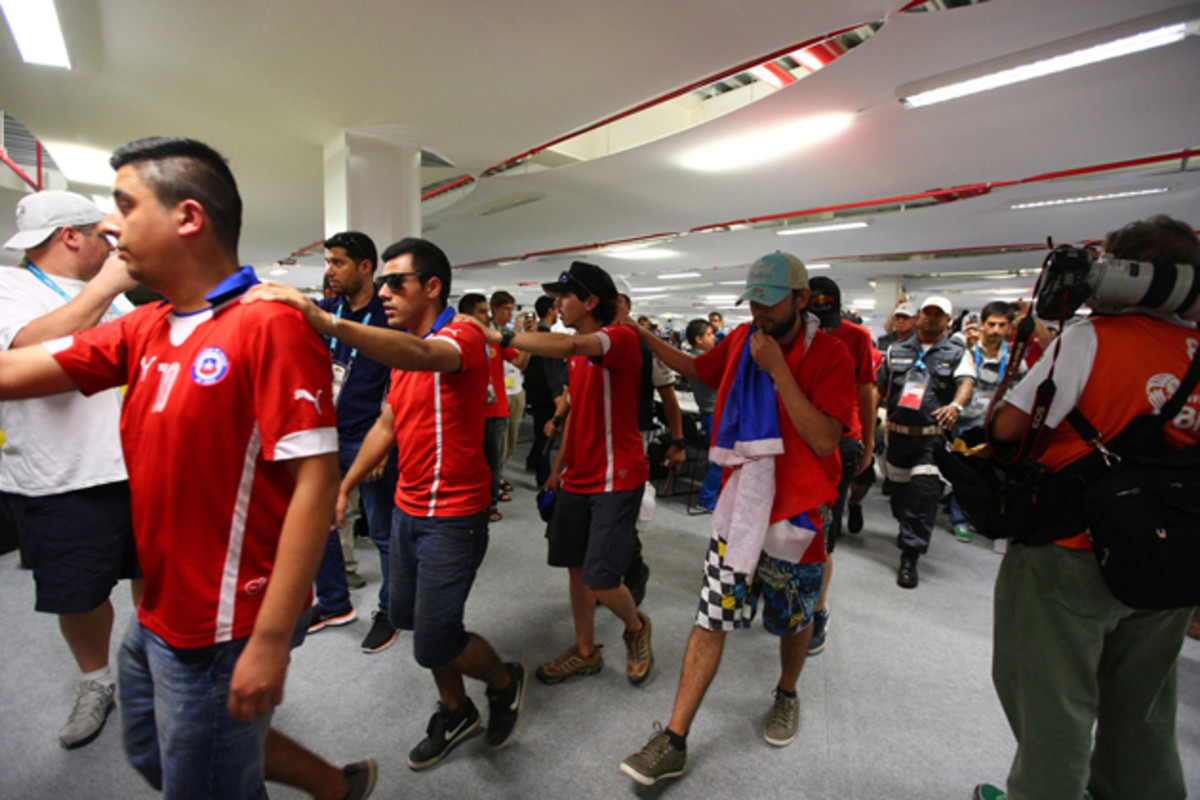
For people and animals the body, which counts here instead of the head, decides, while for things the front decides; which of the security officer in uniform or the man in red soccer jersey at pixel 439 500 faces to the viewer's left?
the man in red soccer jersey

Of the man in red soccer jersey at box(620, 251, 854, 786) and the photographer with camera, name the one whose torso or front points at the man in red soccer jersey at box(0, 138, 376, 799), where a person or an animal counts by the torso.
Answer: the man in red soccer jersey at box(620, 251, 854, 786)

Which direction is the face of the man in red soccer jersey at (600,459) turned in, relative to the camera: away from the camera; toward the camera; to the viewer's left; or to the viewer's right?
to the viewer's left

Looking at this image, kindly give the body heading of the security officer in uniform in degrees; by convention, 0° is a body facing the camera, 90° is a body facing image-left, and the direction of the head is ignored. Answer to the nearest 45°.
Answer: approximately 0°

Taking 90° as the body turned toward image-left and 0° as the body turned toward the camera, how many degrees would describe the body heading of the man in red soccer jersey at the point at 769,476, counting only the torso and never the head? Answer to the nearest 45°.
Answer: approximately 45°

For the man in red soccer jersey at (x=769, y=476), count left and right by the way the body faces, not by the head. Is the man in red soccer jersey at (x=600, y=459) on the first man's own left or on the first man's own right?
on the first man's own right

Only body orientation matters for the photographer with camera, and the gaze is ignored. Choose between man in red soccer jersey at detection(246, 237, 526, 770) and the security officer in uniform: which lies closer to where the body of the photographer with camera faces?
the security officer in uniform

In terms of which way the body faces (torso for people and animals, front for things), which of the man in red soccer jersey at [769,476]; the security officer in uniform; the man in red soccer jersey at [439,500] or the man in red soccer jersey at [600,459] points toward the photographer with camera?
the security officer in uniform

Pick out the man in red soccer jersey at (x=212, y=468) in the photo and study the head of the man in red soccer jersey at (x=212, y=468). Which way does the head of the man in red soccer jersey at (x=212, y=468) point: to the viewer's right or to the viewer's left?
to the viewer's left

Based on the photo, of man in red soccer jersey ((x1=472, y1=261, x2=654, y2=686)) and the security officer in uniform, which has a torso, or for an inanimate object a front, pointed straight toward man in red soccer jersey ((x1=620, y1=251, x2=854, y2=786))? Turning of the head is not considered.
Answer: the security officer in uniform

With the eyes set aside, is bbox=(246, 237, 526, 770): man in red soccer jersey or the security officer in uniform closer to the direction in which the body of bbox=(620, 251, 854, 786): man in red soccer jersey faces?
the man in red soccer jersey

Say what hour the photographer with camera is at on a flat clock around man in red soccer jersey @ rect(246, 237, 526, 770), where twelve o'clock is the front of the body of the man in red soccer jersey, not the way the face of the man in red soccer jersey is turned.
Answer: The photographer with camera is roughly at 7 o'clock from the man in red soccer jersey.

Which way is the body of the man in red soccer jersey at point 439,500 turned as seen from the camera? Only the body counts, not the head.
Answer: to the viewer's left

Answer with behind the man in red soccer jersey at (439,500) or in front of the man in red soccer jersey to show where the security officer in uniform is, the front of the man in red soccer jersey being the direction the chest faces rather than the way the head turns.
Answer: behind

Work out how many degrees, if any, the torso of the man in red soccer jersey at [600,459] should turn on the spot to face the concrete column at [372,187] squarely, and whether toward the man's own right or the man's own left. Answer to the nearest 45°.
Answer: approximately 45° to the man's own right

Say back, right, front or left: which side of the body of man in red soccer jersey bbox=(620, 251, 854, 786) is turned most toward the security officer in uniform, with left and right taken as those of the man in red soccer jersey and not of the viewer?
back
